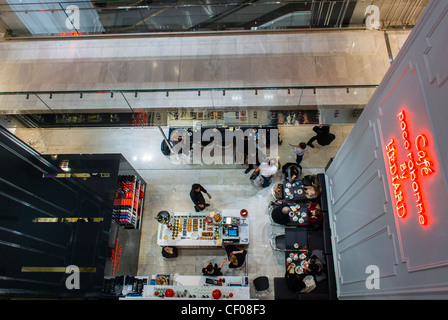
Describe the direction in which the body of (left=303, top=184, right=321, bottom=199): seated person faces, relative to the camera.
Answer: to the viewer's left

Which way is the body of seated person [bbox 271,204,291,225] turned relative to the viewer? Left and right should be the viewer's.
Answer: facing to the right of the viewer

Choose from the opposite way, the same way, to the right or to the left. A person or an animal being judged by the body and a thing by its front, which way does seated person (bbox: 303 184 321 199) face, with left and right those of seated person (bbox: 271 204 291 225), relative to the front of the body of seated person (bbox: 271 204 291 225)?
the opposite way

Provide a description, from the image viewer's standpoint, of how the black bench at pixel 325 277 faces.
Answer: facing to the left of the viewer

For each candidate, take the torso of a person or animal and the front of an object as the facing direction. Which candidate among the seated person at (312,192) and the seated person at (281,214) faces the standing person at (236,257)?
the seated person at (312,192)

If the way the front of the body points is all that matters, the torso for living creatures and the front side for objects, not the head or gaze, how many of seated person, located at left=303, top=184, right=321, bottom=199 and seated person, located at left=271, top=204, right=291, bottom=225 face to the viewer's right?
1
